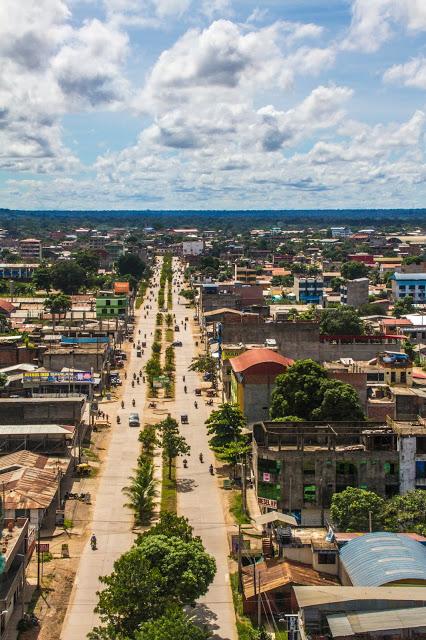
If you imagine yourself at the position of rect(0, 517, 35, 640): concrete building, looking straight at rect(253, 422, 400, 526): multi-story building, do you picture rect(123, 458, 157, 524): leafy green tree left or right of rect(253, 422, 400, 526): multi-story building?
left

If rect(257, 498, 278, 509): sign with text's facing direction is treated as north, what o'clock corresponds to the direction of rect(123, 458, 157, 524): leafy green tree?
The leafy green tree is roughly at 3 o'clock from the sign with text.

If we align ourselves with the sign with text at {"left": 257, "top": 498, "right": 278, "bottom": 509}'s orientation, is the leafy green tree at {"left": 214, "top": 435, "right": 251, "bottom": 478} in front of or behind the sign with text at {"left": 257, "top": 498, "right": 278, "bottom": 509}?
behind

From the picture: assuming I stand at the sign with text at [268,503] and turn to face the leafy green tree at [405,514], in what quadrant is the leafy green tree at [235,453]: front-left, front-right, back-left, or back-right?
back-left

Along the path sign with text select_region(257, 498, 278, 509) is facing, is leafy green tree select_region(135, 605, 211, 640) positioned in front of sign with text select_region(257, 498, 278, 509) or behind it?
in front

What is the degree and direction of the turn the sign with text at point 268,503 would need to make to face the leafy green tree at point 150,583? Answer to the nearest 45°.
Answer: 0° — it already faces it

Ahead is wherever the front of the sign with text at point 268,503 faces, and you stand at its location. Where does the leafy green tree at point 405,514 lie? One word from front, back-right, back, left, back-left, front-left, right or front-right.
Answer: front-left

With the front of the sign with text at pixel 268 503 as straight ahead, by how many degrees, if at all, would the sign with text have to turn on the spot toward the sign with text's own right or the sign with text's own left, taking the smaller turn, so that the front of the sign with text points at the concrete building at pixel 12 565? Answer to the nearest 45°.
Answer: approximately 45° to the sign with text's own right

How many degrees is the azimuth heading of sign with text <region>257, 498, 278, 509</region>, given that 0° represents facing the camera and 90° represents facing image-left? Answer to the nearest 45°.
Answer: approximately 0°

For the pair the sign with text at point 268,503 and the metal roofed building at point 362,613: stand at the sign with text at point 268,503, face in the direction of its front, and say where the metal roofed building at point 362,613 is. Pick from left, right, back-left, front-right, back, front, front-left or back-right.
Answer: front

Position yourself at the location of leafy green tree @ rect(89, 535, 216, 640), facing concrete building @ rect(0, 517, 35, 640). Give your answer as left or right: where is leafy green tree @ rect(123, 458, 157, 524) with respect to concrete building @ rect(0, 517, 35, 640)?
right
